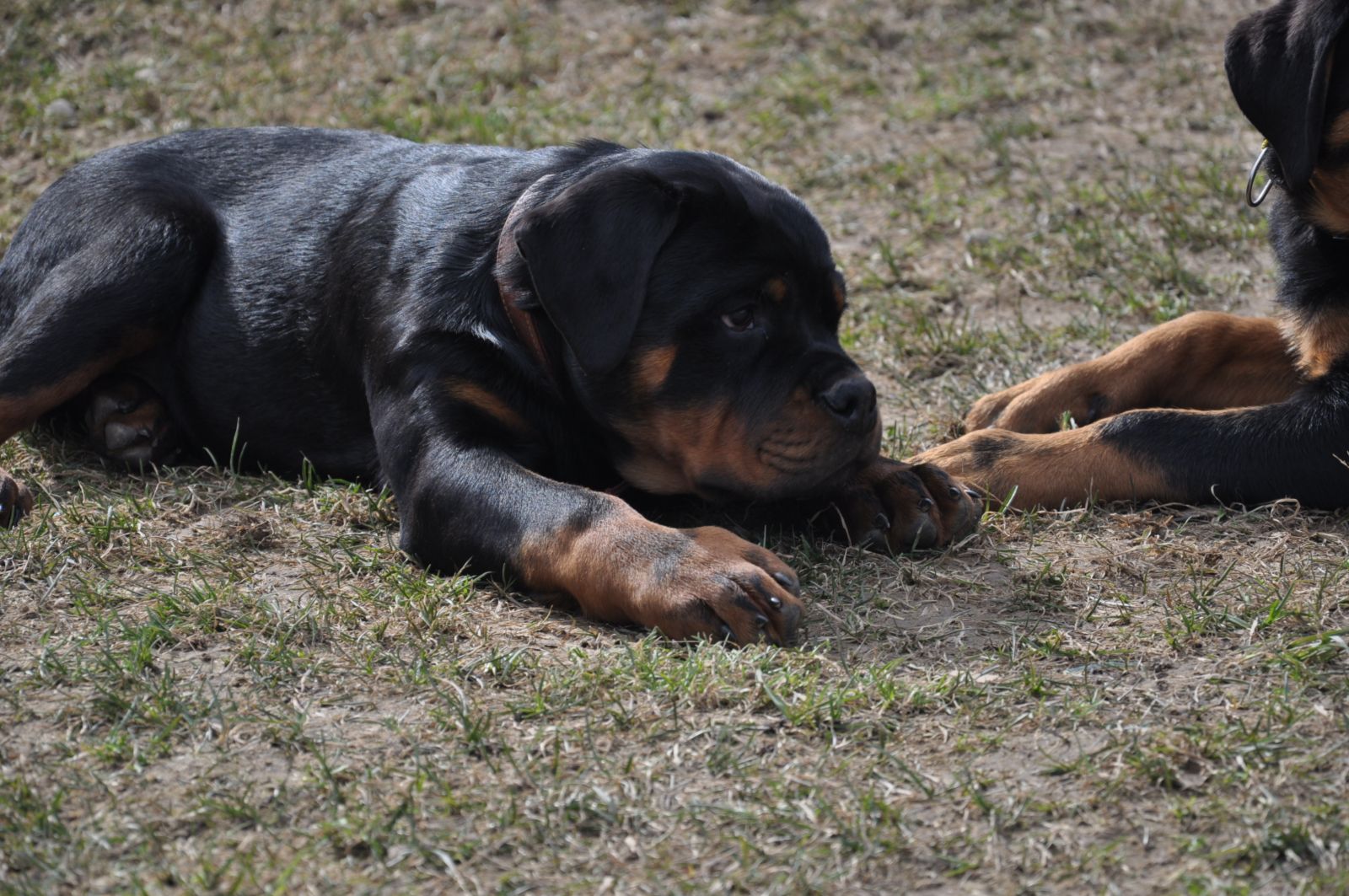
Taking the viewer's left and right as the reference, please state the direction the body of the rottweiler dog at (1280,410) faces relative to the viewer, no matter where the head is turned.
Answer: facing to the left of the viewer

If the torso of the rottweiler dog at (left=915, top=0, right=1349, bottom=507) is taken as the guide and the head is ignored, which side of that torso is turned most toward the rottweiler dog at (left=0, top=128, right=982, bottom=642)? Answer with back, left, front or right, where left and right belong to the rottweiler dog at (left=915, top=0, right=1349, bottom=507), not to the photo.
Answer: front
